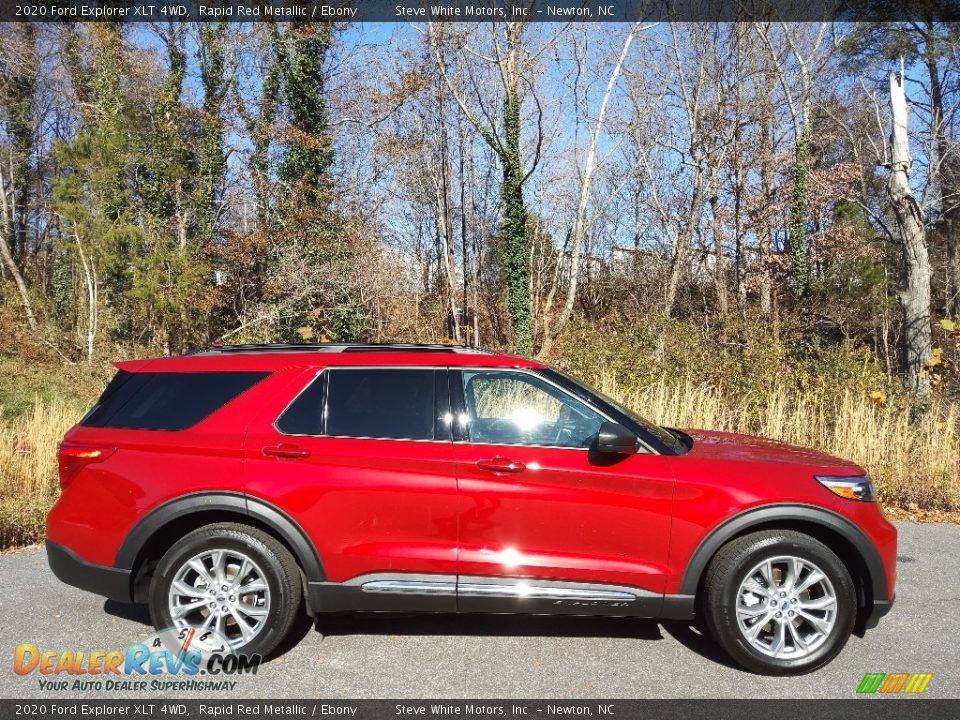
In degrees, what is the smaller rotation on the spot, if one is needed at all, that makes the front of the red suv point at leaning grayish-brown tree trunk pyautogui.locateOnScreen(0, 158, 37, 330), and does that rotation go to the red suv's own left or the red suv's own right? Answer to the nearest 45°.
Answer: approximately 135° to the red suv's own left

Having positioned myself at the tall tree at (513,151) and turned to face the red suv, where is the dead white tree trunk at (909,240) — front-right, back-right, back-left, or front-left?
front-left

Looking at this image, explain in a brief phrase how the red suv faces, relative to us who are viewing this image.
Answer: facing to the right of the viewer

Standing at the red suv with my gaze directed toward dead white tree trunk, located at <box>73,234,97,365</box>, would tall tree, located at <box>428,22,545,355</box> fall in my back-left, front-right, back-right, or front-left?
front-right

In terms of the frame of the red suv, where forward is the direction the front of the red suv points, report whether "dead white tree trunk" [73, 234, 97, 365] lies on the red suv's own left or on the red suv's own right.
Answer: on the red suv's own left

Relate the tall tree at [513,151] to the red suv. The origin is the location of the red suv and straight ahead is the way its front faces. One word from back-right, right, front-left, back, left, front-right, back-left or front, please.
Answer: left

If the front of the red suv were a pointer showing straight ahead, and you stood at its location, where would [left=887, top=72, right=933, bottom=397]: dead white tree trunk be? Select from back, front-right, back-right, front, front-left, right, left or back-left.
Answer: front-left
